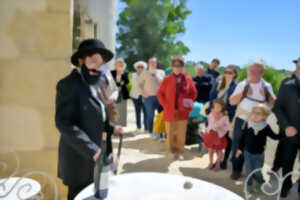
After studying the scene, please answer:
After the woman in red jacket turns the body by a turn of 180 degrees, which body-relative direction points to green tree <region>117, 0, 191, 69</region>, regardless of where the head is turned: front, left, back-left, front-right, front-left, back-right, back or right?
front

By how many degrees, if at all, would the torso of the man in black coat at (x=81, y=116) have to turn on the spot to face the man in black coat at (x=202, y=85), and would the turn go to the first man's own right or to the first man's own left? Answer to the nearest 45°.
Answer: approximately 90° to the first man's own left

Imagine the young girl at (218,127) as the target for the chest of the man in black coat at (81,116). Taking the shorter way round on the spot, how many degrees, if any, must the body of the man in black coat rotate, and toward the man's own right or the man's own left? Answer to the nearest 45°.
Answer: approximately 90° to the man's own left

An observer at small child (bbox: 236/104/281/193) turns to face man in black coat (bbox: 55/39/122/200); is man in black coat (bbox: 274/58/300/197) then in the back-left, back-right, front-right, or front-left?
back-left

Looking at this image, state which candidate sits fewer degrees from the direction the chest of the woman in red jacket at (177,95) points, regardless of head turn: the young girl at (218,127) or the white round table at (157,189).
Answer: the white round table

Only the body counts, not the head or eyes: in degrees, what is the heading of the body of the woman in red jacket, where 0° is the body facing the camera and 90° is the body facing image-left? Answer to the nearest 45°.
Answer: approximately 0°

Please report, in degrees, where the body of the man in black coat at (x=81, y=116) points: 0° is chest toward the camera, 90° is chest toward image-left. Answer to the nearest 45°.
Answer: approximately 315°

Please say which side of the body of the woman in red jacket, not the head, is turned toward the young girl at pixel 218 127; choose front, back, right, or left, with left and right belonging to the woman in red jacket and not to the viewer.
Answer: left
